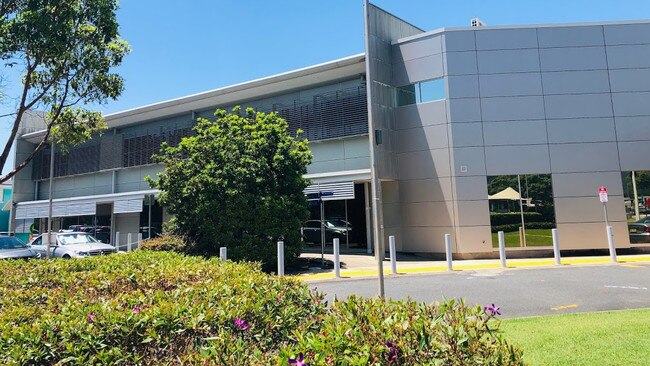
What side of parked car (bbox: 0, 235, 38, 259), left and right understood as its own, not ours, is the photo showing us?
right

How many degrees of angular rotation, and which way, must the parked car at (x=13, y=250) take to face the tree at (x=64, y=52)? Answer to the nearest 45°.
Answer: approximately 90° to its right
